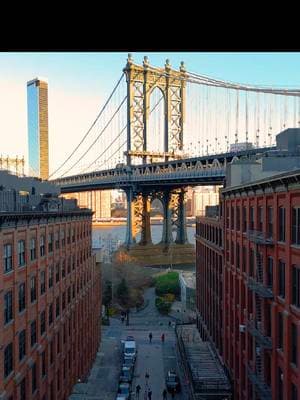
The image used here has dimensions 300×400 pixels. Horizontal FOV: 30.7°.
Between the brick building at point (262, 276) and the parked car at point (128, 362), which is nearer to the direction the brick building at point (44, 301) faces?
the brick building

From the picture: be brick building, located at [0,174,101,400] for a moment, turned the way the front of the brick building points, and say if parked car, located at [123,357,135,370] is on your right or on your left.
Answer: on your left

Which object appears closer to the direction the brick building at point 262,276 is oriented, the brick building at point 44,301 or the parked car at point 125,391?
the brick building

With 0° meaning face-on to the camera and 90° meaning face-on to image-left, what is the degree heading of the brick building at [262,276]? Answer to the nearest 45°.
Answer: approximately 45°

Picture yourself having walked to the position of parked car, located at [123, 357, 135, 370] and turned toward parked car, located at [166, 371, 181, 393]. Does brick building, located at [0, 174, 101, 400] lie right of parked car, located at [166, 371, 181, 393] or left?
right

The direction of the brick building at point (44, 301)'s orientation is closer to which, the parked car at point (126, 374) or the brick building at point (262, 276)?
the brick building

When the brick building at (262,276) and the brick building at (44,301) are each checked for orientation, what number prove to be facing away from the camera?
0
